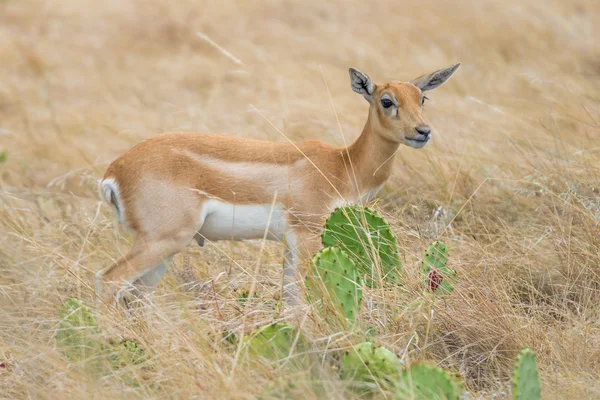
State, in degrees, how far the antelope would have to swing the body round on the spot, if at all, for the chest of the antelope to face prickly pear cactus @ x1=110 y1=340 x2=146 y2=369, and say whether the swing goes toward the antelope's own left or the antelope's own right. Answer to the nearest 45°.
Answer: approximately 90° to the antelope's own right

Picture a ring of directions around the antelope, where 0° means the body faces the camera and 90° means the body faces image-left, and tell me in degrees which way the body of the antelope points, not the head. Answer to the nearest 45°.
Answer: approximately 270°
